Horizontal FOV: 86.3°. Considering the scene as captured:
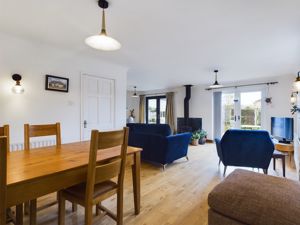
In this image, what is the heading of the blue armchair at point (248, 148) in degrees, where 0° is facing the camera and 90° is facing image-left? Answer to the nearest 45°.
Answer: approximately 180°

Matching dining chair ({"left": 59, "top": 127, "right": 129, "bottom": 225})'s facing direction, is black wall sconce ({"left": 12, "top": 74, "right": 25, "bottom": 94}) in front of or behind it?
in front

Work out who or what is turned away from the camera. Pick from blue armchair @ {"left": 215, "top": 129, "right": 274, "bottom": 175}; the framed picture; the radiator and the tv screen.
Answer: the blue armchair

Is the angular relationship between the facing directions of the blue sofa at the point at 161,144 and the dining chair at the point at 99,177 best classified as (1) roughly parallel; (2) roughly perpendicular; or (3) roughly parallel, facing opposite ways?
roughly perpendicular

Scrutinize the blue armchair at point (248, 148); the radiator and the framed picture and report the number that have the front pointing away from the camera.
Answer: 1

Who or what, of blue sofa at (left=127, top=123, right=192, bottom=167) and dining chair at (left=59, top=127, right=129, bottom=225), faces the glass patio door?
the blue sofa

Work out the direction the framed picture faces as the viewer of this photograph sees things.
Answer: facing the viewer and to the right of the viewer

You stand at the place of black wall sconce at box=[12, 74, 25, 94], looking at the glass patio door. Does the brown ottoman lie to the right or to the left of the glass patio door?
right

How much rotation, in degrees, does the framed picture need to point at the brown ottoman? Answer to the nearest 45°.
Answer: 0° — it already faces it

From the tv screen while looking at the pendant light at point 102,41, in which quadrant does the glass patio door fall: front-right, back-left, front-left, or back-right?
back-right

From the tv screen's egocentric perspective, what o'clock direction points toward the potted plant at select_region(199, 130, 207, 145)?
The potted plant is roughly at 2 o'clock from the tv screen.

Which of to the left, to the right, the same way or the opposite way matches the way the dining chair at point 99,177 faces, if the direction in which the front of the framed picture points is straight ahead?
the opposite way

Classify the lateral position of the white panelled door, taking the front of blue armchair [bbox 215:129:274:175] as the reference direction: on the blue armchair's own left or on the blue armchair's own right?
on the blue armchair's own left

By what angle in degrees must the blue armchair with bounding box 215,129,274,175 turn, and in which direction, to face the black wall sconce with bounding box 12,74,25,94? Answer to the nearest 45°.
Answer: approximately 135° to its left
